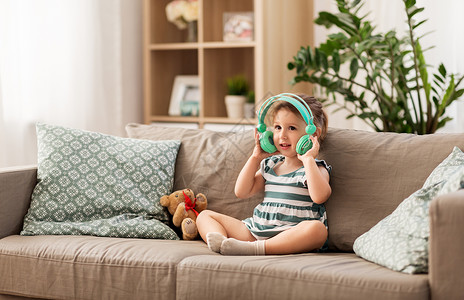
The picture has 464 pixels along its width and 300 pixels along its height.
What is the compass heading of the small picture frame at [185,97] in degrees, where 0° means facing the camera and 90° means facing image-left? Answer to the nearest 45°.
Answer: approximately 0°

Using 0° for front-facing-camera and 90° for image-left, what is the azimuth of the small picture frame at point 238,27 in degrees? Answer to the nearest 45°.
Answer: approximately 0°

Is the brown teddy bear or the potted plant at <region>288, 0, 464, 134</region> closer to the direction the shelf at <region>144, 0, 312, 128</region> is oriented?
the brown teddy bear

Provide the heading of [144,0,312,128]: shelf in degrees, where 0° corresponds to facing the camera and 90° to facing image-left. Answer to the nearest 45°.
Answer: approximately 45°

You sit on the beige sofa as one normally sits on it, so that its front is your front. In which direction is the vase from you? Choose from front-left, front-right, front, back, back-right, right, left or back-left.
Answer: back

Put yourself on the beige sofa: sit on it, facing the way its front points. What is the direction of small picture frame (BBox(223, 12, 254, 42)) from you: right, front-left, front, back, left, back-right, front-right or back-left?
back
